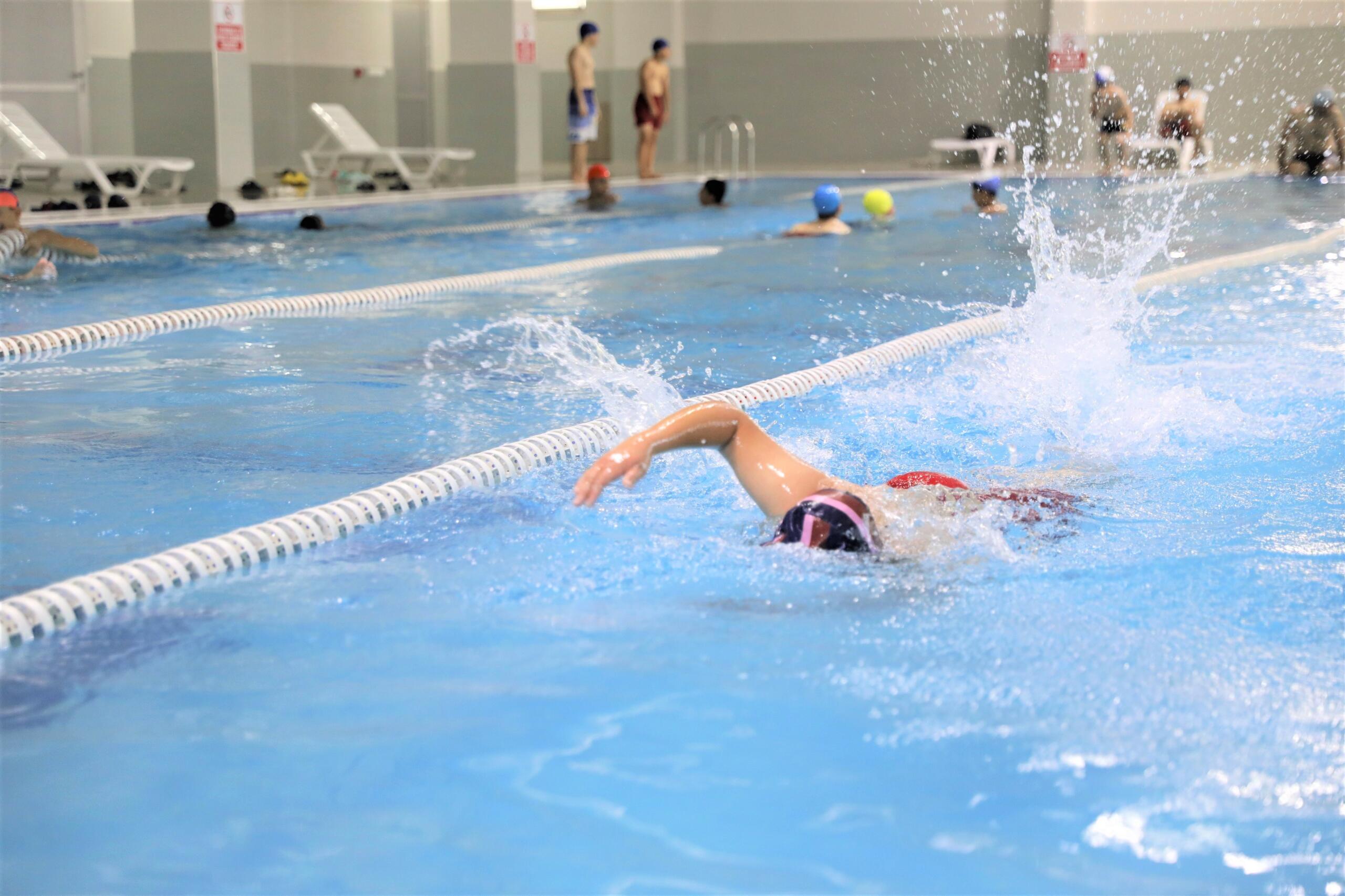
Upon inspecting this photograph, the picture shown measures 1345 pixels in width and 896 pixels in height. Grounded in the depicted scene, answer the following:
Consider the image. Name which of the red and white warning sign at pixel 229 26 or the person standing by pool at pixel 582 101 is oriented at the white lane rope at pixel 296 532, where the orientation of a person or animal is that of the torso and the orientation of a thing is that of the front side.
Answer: the red and white warning sign

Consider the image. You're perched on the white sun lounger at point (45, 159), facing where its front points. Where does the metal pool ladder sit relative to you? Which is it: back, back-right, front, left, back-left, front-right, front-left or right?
front-left

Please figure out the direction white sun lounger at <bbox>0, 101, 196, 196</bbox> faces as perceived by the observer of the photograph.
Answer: facing to the right of the viewer

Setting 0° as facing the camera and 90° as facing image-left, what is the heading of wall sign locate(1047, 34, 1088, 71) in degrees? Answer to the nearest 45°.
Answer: approximately 0°

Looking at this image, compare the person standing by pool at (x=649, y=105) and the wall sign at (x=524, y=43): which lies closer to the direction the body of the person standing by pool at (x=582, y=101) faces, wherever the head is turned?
the person standing by pool

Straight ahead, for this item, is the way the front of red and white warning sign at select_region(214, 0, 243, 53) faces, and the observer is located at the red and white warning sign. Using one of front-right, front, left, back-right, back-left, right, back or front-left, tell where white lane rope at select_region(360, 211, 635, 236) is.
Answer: front-left

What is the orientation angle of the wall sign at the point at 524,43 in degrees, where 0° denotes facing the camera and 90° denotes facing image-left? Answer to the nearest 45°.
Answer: approximately 0°

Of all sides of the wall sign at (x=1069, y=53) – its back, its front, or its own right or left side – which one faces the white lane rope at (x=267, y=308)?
front

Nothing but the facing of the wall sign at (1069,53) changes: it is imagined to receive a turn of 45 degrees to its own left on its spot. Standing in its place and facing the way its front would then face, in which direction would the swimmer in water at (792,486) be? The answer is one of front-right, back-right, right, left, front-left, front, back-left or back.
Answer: front-right
